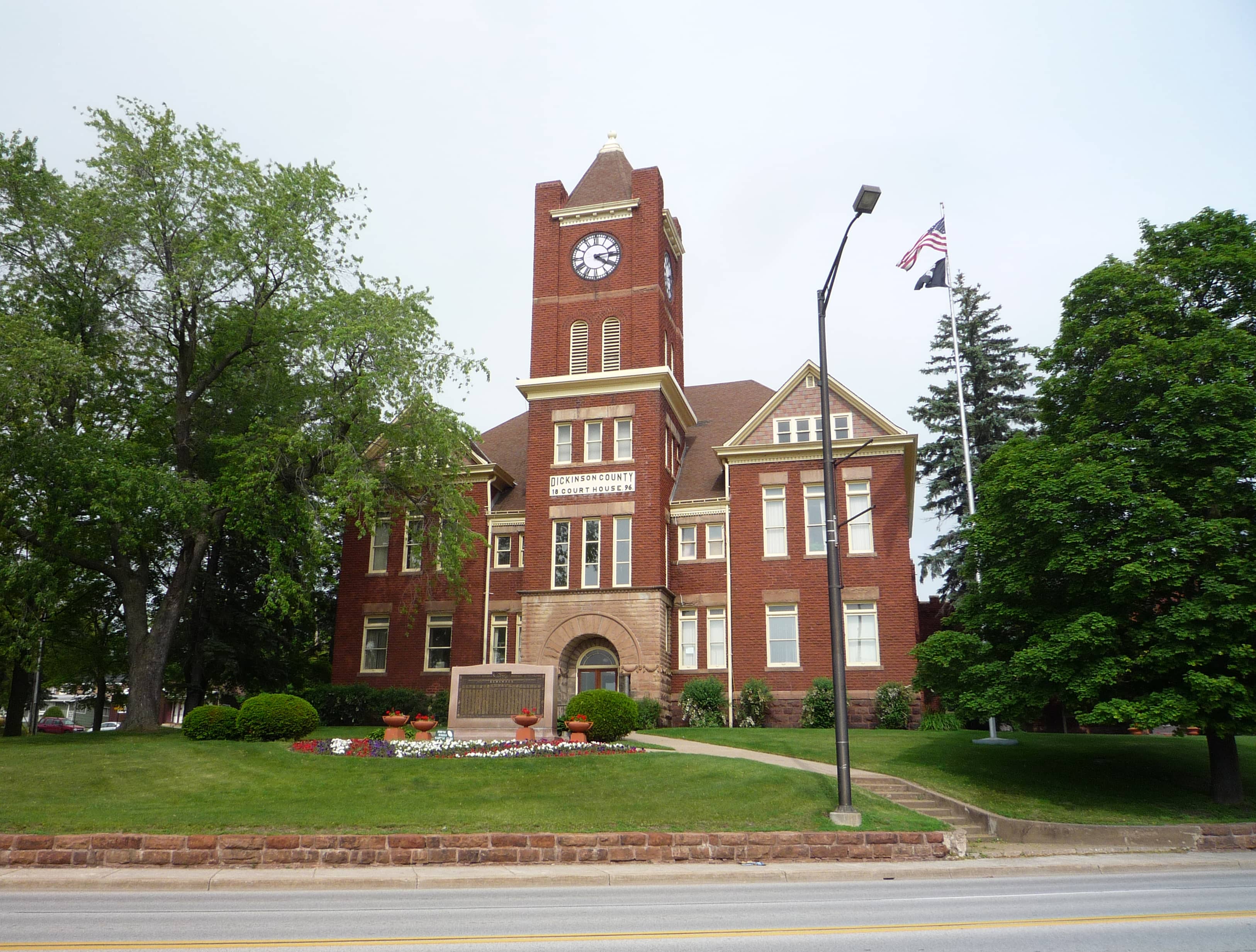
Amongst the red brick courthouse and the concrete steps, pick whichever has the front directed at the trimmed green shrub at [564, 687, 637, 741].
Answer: the red brick courthouse

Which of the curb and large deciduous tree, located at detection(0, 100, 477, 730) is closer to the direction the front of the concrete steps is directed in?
the curb

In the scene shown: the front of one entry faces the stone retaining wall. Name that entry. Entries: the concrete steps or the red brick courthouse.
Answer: the red brick courthouse

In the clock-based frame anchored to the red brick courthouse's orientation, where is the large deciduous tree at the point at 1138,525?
The large deciduous tree is roughly at 11 o'clock from the red brick courthouse.

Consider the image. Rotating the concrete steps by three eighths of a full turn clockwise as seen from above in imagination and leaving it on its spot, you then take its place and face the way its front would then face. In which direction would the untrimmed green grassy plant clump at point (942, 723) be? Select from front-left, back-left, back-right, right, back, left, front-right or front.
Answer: right

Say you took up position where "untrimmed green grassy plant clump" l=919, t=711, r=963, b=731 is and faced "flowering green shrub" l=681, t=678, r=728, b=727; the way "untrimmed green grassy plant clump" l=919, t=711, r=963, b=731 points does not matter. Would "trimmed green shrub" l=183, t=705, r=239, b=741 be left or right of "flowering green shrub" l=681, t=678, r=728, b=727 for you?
left

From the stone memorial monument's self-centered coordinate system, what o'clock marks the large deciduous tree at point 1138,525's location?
The large deciduous tree is roughly at 10 o'clock from the stone memorial monument.

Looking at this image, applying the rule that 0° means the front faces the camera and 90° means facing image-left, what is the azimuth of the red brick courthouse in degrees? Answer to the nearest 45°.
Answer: approximately 0°

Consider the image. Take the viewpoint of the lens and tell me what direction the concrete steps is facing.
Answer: facing the viewer and to the right of the viewer

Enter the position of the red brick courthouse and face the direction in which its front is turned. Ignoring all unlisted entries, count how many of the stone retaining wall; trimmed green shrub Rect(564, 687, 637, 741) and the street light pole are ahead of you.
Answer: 3

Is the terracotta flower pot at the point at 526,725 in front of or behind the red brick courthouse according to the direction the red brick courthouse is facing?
in front

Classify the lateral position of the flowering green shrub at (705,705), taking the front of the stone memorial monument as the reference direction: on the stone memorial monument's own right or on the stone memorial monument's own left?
on the stone memorial monument's own left

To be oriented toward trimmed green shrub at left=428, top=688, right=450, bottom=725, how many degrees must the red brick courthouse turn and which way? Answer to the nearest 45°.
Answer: approximately 90° to its right
